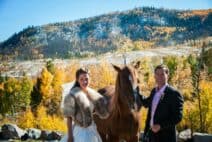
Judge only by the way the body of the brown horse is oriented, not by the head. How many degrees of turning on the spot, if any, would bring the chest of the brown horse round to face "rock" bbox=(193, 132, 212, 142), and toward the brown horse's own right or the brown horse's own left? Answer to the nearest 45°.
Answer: approximately 90° to the brown horse's own left

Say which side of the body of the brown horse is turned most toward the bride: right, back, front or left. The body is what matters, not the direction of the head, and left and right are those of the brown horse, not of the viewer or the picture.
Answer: right

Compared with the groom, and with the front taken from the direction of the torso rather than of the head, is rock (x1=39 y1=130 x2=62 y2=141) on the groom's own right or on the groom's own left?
on the groom's own right

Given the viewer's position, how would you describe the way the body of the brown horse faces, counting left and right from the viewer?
facing the viewer and to the right of the viewer

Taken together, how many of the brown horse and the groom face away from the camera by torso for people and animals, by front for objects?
0

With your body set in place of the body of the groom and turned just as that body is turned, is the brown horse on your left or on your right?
on your right

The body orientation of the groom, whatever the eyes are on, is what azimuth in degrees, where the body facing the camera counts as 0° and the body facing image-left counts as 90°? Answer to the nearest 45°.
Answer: approximately 45°
